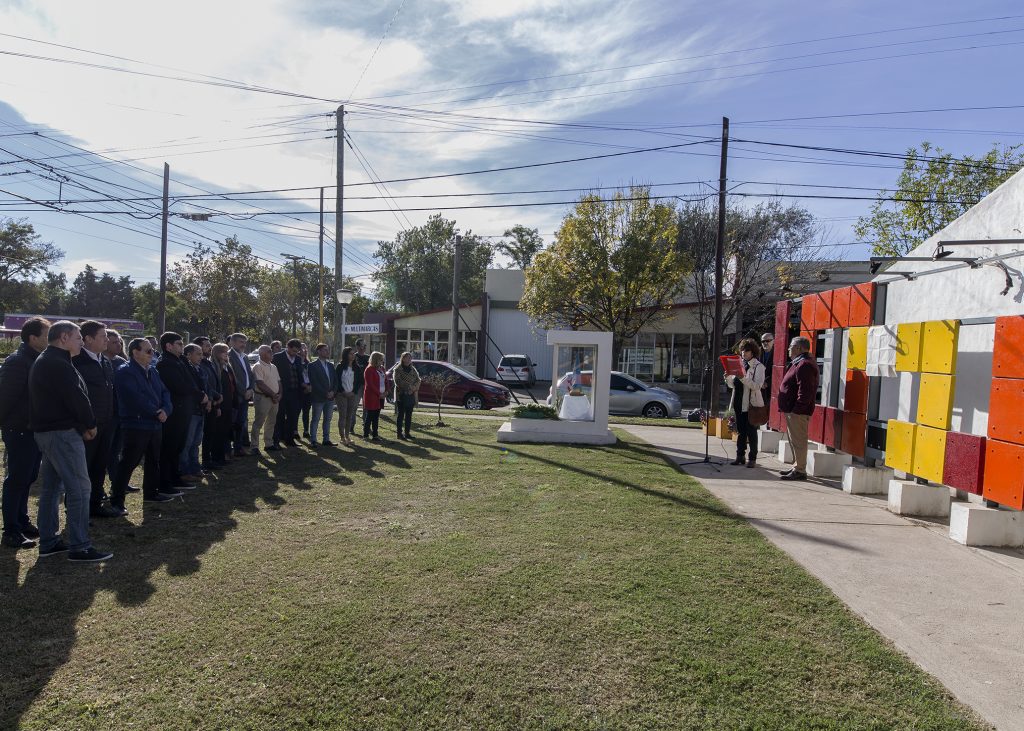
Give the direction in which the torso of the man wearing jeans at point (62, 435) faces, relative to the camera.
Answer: to the viewer's right

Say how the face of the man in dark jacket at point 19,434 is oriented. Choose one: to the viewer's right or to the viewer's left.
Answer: to the viewer's right

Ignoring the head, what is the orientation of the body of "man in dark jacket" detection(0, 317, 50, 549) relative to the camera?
to the viewer's right

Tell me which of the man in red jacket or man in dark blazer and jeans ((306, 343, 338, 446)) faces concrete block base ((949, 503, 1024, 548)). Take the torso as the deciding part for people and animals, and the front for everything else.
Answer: the man in dark blazer and jeans

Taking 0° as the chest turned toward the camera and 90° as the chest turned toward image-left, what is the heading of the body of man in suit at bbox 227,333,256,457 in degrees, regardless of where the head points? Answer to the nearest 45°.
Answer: approximately 315°

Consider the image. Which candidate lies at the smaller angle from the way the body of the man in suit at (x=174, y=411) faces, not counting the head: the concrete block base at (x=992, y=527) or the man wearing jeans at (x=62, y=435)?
the concrete block base

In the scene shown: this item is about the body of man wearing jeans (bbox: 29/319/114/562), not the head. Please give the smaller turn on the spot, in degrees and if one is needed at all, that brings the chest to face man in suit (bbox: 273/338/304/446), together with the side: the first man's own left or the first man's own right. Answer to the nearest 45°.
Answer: approximately 45° to the first man's own left

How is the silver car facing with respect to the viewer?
to the viewer's right

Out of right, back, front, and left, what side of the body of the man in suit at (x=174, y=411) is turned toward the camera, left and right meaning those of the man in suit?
right

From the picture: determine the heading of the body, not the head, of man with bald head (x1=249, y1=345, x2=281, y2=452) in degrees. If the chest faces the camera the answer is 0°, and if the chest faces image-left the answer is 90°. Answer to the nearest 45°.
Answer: approximately 315°

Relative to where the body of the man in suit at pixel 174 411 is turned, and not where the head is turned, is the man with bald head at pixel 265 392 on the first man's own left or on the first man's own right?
on the first man's own left

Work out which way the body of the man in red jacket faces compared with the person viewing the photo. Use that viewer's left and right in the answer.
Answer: facing to the left of the viewer
